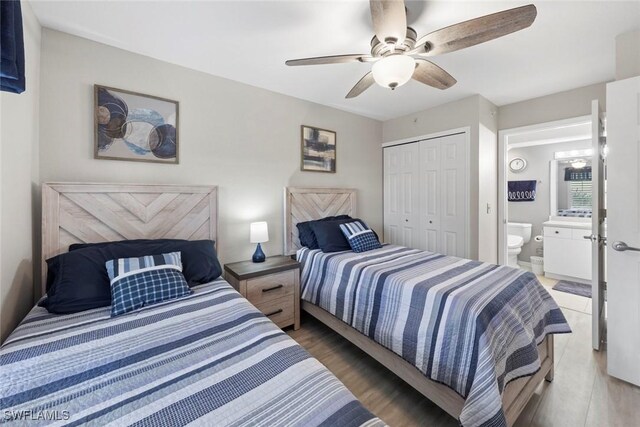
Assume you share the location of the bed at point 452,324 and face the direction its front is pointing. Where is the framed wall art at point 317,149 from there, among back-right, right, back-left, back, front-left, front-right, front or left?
back

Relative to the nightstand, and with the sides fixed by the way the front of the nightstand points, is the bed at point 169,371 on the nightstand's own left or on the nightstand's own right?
on the nightstand's own right

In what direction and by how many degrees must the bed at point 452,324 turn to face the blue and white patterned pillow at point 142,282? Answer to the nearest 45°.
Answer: approximately 90° to its right

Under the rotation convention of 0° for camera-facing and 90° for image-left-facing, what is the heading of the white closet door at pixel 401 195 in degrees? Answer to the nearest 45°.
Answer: approximately 45°

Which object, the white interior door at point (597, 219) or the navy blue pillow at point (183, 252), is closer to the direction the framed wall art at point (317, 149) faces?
the white interior door
